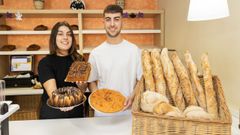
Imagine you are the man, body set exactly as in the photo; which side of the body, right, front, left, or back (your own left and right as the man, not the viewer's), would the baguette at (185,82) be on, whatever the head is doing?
left

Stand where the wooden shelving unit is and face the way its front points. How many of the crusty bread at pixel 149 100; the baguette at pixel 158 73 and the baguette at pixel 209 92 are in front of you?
3

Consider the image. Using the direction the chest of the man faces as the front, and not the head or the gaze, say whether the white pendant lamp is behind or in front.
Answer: in front

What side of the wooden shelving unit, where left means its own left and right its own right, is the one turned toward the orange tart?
front

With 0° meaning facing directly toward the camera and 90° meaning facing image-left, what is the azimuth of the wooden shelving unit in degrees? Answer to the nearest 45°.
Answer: approximately 0°

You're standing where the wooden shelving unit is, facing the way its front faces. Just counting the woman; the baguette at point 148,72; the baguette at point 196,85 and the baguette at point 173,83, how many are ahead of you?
4

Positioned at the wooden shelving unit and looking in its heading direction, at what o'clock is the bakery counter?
The bakery counter is roughly at 12 o'clock from the wooden shelving unit.

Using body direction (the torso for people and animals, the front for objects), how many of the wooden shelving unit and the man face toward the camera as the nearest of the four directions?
2
